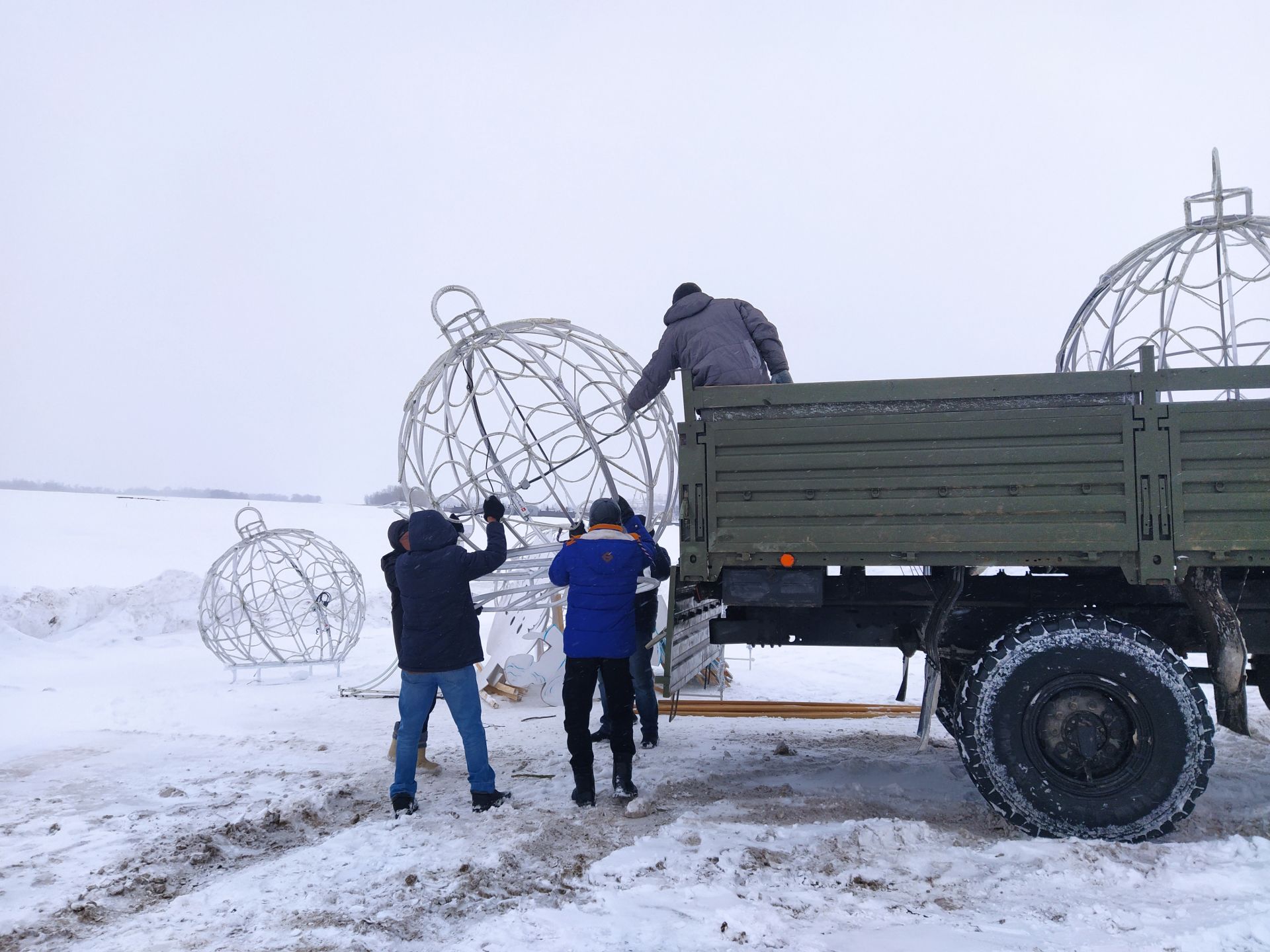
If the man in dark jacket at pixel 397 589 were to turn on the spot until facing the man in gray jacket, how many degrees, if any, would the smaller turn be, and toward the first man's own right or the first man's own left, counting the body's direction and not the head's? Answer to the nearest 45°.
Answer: approximately 45° to the first man's own right

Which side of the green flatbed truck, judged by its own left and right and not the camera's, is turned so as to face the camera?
right

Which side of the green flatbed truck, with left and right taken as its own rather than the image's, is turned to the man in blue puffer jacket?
back

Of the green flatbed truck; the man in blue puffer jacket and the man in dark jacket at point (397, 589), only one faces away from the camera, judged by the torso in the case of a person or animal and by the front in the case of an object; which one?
the man in blue puffer jacket

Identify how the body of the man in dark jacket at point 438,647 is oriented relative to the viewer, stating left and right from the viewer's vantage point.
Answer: facing away from the viewer and to the right of the viewer

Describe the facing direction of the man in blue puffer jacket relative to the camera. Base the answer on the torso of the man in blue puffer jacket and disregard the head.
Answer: away from the camera

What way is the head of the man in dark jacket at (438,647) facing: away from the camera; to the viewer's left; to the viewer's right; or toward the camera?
away from the camera

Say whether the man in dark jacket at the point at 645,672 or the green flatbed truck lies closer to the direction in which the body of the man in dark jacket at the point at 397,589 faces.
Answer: the man in dark jacket

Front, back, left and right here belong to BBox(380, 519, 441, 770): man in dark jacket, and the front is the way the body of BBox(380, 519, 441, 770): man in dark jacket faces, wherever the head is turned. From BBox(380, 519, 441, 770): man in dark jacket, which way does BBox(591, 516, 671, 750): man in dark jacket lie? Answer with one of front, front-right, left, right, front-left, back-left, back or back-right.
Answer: front
